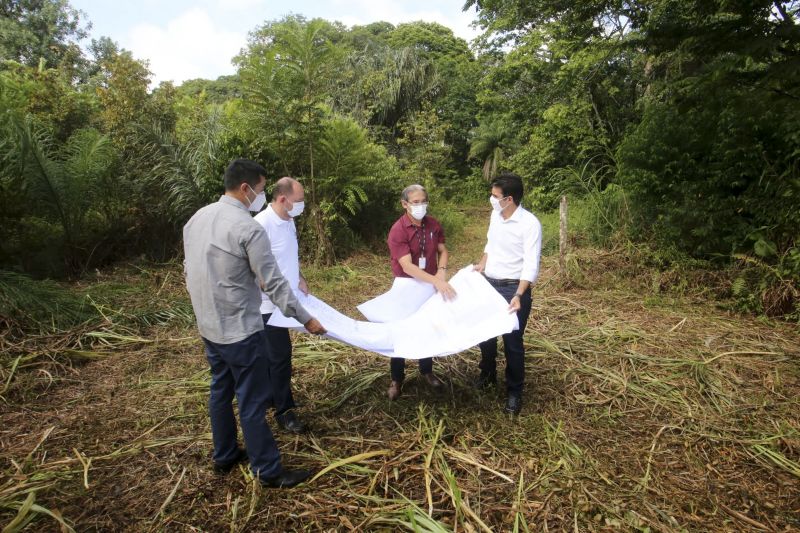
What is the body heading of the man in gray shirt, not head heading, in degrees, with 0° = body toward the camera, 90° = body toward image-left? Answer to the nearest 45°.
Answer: approximately 225°

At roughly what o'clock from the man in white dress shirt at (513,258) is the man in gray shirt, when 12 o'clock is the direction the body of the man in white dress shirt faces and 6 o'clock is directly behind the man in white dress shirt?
The man in gray shirt is roughly at 12 o'clock from the man in white dress shirt.

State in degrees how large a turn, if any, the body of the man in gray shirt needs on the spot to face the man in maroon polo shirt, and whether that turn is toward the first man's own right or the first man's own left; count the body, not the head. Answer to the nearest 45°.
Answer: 0° — they already face them

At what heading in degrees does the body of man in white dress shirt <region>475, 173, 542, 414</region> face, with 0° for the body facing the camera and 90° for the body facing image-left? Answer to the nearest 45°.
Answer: approximately 45°

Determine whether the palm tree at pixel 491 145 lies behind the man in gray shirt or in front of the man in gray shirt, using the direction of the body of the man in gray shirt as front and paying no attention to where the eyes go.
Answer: in front

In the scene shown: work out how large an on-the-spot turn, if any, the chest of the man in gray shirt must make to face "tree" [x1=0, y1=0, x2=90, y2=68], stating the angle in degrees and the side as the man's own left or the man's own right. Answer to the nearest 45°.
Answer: approximately 45° to the man's own left

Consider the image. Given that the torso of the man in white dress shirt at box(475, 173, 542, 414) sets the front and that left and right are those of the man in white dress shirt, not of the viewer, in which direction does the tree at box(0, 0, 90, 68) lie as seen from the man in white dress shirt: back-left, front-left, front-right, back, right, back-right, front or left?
right

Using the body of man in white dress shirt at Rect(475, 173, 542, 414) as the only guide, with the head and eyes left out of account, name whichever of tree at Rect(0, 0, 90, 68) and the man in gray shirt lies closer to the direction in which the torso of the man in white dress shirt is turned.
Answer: the man in gray shirt

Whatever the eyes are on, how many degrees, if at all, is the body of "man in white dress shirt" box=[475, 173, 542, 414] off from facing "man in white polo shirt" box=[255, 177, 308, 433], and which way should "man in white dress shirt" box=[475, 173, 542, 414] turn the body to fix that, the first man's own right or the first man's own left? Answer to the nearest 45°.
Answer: approximately 45° to the first man's own right

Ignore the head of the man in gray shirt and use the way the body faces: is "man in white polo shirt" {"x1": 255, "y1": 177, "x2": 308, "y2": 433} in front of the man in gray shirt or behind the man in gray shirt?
in front
